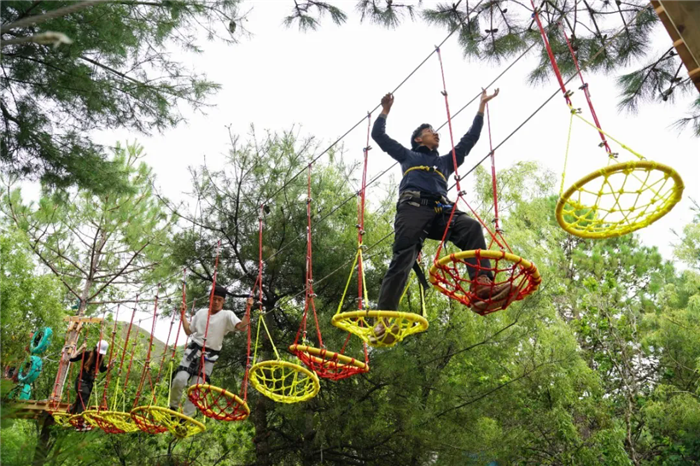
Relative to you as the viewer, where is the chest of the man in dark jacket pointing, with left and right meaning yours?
facing the viewer and to the right of the viewer

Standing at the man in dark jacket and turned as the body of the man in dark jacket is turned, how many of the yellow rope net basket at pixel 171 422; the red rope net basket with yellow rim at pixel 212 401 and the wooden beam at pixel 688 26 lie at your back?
2

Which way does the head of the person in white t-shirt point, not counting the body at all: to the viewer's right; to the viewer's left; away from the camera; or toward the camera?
toward the camera

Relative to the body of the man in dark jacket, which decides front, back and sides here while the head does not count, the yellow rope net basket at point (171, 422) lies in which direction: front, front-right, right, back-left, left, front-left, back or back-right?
back
